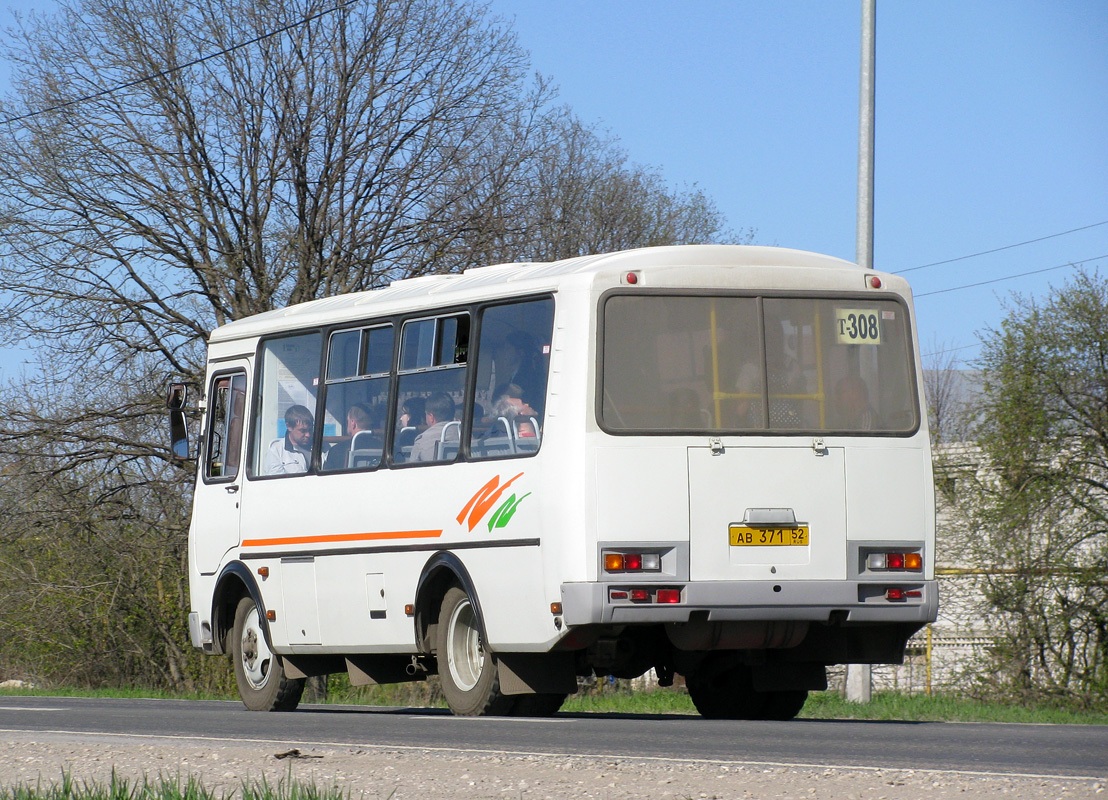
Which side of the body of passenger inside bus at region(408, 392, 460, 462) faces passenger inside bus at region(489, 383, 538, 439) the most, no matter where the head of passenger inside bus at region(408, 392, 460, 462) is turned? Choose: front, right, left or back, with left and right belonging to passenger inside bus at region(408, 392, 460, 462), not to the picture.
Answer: back

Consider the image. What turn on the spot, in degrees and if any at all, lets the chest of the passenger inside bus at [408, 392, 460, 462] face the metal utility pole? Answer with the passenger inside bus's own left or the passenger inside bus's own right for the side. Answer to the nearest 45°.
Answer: approximately 90° to the passenger inside bus's own right

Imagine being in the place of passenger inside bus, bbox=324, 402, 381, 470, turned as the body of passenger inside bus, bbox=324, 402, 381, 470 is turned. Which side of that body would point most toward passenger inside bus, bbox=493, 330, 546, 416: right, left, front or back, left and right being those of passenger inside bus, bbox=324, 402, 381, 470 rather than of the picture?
back

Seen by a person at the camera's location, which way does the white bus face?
facing away from the viewer and to the left of the viewer

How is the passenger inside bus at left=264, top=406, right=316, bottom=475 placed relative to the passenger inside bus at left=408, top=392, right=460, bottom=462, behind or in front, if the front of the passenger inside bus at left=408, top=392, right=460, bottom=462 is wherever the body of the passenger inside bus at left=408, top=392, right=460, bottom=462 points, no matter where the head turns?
in front

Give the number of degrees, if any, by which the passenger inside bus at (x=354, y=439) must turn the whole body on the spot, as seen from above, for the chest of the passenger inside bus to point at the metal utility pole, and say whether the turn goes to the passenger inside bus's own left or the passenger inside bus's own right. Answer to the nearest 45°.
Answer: approximately 90° to the passenger inside bus's own right

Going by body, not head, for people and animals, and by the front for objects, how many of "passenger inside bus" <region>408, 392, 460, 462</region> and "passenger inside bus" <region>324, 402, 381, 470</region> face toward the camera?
0

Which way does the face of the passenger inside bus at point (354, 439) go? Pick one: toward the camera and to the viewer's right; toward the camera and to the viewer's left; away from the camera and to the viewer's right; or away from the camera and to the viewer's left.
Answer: away from the camera and to the viewer's left

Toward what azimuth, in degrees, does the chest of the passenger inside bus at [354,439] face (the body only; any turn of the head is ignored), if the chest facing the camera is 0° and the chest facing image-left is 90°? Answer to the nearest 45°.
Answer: approximately 135°

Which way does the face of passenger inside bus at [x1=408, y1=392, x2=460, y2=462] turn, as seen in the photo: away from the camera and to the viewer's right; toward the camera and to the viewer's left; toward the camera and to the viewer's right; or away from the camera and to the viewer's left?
away from the camera and to the viewer's left

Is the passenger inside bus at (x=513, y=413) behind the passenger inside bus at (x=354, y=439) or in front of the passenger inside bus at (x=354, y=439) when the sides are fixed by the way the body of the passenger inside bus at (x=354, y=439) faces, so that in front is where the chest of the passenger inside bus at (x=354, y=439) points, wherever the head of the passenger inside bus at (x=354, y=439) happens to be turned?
behind
